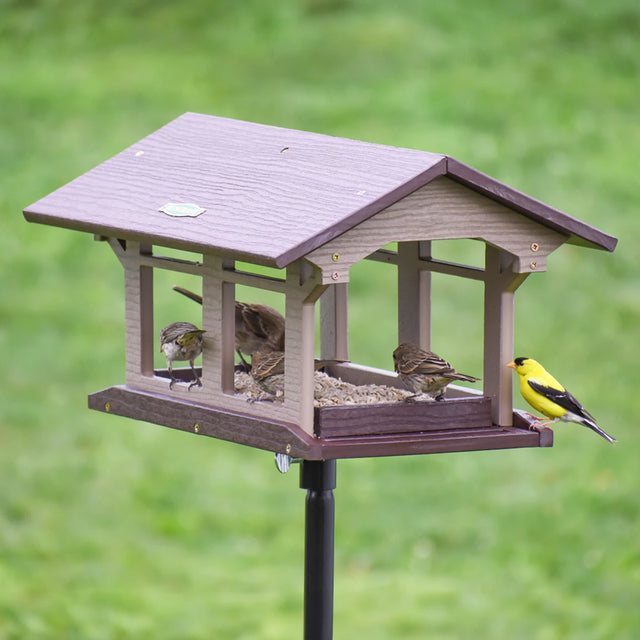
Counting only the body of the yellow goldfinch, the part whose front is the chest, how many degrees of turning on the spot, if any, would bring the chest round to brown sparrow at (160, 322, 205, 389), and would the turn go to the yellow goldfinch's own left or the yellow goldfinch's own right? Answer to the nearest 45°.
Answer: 0° — it already faces it

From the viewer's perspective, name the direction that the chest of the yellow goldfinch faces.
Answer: to the viewer's left

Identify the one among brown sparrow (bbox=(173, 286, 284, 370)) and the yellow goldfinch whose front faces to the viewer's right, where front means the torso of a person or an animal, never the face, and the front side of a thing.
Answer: the brown sparrow

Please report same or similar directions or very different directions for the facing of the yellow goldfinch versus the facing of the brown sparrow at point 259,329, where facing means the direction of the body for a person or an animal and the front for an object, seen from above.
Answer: very different directions

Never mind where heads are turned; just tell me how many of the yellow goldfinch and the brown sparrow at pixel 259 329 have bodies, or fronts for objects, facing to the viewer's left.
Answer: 1
